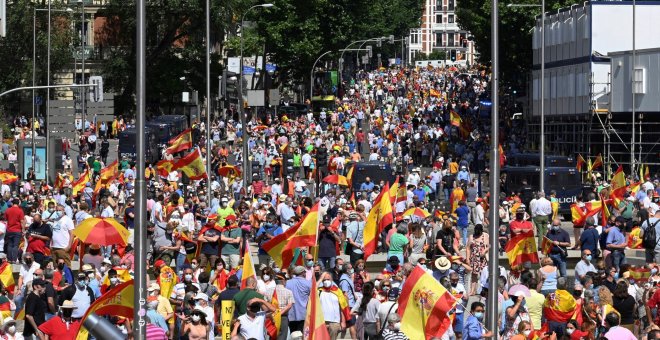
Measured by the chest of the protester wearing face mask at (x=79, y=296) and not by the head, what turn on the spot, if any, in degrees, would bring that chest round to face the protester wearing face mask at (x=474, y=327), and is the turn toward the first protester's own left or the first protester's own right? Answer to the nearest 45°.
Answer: approximately 45° to the first protester's own left

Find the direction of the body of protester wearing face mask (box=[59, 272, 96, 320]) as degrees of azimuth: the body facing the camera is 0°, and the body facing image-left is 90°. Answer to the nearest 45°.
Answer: approximately 0°

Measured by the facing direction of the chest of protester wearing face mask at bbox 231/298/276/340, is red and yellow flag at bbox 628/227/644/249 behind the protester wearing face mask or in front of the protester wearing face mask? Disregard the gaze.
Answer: behind

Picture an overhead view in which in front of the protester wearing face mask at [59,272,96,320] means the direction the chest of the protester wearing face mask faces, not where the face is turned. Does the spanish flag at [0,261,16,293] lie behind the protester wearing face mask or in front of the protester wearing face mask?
behind

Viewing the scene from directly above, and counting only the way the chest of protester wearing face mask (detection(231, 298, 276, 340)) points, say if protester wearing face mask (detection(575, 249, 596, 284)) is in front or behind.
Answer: behind

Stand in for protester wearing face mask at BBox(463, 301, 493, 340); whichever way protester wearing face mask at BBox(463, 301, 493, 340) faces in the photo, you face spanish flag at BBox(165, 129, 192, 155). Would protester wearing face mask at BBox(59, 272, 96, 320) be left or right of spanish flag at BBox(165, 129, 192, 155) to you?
left

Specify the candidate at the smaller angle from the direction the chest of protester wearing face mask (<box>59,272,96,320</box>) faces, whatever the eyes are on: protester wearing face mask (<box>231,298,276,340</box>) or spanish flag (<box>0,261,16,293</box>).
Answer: the protester wearing face mask

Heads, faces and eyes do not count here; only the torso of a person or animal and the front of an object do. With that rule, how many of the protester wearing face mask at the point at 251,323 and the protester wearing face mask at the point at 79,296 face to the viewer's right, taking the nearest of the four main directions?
0

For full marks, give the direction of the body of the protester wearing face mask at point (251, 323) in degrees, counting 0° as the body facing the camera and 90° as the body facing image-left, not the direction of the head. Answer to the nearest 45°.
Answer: approximately 45°

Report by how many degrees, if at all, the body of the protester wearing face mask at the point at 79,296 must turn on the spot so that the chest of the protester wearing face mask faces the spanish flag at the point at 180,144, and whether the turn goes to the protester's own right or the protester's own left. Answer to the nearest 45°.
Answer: approximately 180°

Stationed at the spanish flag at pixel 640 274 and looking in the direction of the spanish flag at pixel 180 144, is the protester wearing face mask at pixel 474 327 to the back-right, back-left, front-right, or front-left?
back-left

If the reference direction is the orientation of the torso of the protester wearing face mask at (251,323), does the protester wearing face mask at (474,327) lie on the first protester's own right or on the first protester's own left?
on the first protester's own left

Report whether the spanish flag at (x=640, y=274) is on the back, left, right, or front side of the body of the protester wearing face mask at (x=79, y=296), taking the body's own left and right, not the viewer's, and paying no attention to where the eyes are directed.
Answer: left
